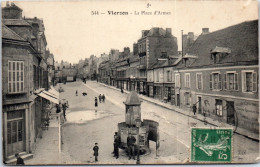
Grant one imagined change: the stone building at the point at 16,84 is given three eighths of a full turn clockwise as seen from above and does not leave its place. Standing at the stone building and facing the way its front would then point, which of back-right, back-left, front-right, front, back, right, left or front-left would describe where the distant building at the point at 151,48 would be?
back

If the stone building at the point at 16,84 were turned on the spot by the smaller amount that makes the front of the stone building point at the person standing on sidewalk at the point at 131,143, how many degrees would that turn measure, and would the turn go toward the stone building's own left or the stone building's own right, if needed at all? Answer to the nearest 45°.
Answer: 0° — it already faces them

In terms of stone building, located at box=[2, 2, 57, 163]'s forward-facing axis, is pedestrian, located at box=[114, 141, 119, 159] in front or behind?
in front

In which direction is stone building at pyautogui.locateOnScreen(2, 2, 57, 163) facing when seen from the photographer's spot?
facing the viewer and to the right of the viewer
